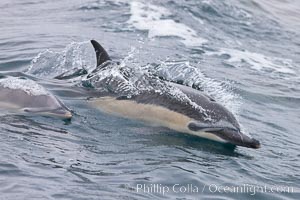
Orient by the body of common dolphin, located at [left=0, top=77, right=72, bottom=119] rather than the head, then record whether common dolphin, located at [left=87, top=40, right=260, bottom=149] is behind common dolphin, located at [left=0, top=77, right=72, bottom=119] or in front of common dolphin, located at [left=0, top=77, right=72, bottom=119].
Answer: in front

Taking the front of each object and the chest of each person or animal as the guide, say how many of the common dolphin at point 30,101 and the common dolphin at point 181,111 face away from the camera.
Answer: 0

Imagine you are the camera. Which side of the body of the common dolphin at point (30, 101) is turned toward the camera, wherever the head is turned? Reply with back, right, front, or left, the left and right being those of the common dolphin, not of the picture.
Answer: right

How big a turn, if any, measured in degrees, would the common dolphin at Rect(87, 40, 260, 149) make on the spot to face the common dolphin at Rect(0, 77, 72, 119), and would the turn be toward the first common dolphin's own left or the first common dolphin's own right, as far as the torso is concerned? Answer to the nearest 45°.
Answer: approximately 135° to the first common dolphin's own right

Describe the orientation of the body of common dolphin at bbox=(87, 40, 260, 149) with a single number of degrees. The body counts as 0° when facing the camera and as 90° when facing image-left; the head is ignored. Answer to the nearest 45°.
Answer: approximately 315°
